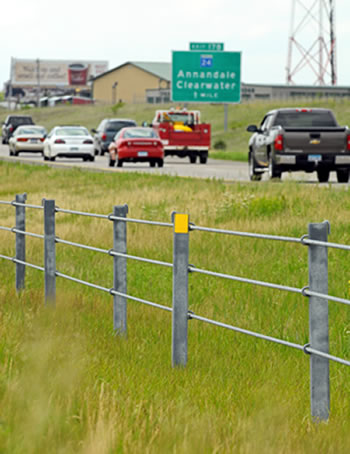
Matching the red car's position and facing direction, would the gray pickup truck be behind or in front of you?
behind

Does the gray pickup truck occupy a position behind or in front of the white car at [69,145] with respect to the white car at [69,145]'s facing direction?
behind

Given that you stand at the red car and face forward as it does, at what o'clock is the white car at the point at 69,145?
The white car is roughly at 11 o'clock from the red car.

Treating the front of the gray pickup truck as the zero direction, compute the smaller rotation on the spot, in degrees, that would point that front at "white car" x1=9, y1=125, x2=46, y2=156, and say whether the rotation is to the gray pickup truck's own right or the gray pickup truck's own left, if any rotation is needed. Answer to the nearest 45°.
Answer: approximately 45° to the gray pickup truck's own left

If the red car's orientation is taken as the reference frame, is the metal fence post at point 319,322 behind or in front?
behind

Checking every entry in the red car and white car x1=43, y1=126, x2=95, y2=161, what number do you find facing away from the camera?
2

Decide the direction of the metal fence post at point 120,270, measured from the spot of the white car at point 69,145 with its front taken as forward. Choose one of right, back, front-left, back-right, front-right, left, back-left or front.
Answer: back

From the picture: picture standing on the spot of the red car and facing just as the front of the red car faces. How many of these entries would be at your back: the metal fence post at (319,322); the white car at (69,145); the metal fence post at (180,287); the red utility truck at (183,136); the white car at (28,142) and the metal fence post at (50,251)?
3

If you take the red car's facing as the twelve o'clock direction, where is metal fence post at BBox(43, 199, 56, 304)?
The metal fence post is roughly at 6 o'clock from the red car.

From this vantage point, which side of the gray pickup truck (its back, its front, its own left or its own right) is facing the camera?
back

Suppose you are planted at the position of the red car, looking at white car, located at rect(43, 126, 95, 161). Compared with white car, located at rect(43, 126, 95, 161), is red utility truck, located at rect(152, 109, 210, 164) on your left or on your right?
right

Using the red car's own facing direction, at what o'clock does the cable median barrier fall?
The cable median barrier is roughly at 6 o'clock from the red car.

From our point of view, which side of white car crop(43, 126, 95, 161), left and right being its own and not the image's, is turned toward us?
back

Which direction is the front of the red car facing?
away from the camera

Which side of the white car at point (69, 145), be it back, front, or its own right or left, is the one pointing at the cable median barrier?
back
